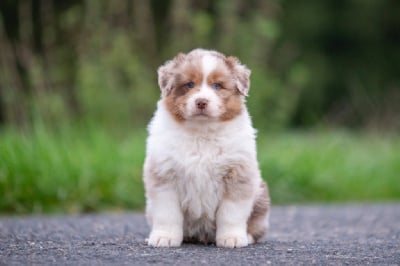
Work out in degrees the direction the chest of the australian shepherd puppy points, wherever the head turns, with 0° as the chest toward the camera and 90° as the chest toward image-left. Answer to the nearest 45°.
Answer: approximately 0°
